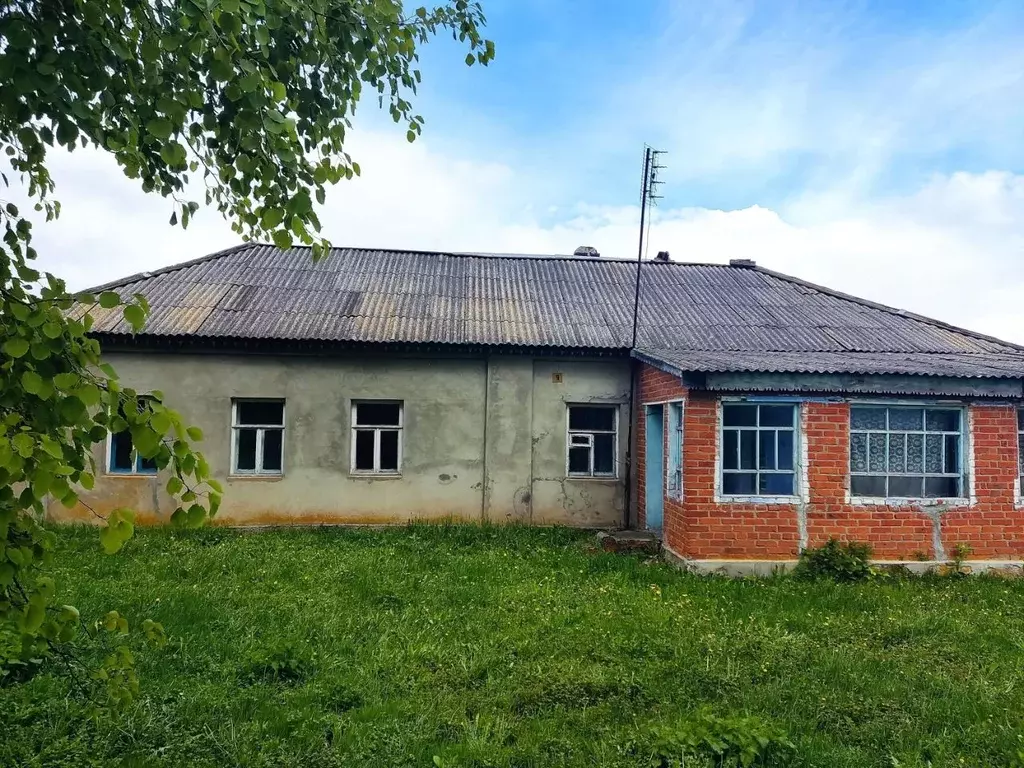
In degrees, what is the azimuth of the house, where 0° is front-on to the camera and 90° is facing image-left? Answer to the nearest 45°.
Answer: approximately 0°

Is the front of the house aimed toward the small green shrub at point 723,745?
yes

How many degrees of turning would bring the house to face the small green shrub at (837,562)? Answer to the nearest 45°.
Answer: approximately 45° to its left

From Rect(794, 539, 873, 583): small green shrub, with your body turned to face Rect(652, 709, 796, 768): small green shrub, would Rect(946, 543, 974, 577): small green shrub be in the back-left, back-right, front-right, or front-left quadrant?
back-left

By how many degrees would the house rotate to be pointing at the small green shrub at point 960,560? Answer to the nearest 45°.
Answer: approximately 45° to its left
